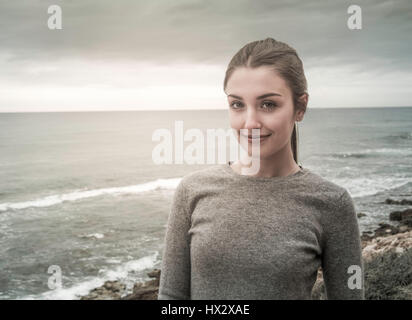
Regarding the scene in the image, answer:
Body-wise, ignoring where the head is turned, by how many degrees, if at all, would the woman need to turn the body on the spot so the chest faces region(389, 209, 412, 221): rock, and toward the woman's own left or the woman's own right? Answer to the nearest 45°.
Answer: approximately 180°

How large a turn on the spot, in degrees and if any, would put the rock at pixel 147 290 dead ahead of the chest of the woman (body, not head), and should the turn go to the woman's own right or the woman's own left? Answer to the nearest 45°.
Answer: approximately 180°

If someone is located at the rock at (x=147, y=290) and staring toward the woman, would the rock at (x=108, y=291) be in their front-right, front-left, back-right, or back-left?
back-right

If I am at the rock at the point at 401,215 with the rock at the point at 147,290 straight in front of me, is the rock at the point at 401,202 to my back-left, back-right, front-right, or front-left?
back-right

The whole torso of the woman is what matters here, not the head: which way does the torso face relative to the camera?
toward the camera
